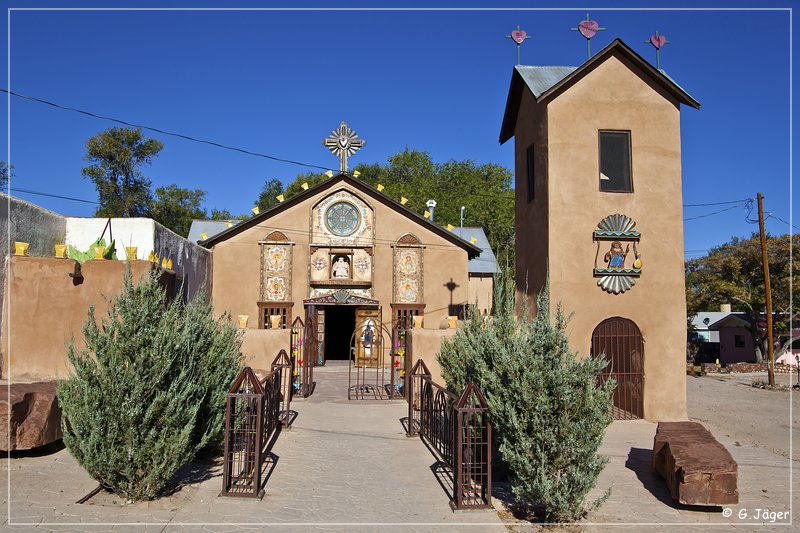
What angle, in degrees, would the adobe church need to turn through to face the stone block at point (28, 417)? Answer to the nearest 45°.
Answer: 0° — it already faces it

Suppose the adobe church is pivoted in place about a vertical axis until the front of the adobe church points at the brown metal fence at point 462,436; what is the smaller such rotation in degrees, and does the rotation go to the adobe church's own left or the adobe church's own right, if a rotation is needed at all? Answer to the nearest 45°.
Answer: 0° — it already faces it

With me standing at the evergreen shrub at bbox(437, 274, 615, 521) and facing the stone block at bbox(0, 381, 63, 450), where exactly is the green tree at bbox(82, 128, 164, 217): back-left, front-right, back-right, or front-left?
front-right

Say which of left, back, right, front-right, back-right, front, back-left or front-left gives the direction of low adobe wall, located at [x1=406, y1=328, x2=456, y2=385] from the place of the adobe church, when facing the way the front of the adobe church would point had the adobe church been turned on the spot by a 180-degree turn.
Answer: back

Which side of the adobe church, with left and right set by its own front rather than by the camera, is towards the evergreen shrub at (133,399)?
front

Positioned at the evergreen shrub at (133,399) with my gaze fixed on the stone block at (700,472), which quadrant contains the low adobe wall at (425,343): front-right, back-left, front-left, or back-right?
front-left

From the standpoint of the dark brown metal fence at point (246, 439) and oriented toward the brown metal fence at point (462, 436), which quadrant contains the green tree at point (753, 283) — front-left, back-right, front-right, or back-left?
front-left

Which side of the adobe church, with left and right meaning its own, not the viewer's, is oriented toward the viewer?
front

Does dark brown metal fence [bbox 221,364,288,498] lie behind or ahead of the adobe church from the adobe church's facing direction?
ahead

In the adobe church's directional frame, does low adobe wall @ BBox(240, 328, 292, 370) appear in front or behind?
in front
